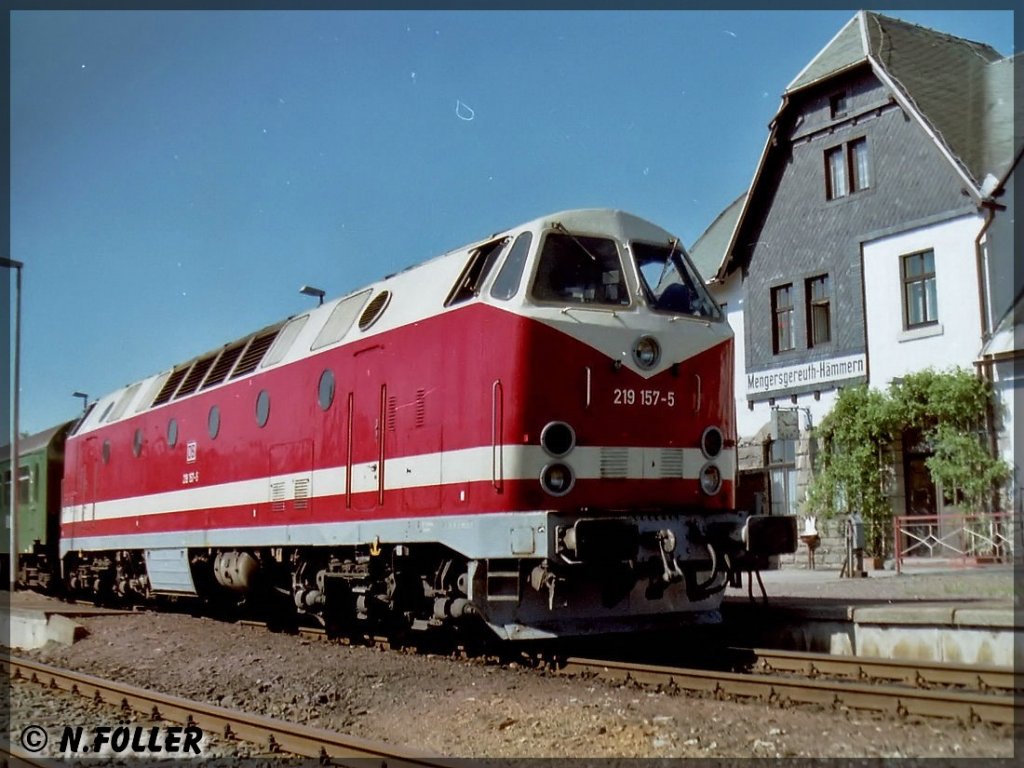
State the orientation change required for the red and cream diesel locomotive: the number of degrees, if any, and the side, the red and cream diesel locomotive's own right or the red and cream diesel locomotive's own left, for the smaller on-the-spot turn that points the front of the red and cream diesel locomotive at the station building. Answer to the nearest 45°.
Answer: approximately 90° to the red and cream diesel locomotive's own left

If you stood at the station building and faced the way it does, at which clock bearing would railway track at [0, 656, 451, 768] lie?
The railway track is roughly at 11 o'clock from the station building.

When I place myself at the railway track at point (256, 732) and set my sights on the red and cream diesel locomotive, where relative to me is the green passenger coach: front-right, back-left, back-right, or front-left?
front-left

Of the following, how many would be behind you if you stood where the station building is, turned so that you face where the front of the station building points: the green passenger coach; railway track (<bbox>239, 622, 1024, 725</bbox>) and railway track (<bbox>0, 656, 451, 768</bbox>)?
0

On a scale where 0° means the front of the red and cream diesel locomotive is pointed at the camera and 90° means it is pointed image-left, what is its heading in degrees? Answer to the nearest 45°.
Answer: approximately 315°

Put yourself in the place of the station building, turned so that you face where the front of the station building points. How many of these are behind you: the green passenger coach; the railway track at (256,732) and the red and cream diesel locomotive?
0

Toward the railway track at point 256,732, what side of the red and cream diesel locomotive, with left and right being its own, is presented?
right

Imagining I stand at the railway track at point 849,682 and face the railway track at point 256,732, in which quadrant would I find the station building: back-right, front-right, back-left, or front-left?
back-right

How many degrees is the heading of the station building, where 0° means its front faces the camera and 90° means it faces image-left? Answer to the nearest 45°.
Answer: approximately 45°

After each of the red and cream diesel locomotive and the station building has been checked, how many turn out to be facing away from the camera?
0

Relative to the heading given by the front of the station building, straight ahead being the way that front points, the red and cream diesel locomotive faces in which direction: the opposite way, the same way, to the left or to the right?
to the left
